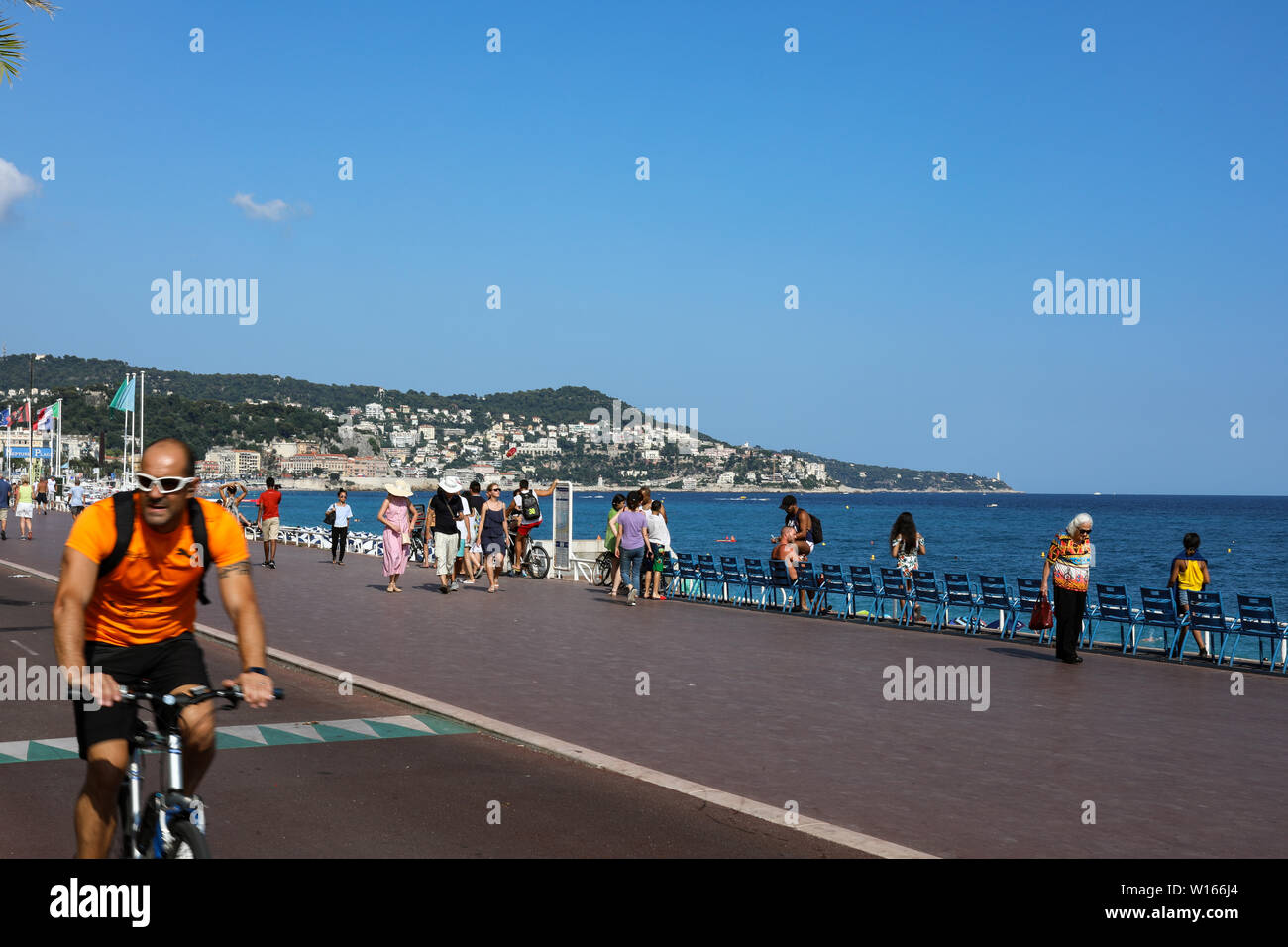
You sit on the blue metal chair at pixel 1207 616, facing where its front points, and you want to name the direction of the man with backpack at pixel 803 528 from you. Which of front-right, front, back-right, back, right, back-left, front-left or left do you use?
left

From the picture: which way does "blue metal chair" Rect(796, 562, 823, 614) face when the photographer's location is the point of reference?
facing away from the viewer and to the right of the viewer

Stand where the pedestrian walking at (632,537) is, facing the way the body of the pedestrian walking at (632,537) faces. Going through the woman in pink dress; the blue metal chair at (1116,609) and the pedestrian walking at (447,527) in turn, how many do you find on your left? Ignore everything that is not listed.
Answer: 2

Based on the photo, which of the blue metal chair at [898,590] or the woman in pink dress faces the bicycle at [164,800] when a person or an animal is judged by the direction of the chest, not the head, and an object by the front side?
the woman in pink dress

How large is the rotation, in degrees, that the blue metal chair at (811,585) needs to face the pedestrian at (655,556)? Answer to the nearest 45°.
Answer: approximately 90° to its left

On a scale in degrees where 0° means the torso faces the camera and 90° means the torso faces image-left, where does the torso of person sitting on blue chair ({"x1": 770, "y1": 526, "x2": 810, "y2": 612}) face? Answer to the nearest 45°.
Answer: approximately 225°

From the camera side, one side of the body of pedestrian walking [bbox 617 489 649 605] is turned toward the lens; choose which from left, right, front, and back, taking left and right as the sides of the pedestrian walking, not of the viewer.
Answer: back

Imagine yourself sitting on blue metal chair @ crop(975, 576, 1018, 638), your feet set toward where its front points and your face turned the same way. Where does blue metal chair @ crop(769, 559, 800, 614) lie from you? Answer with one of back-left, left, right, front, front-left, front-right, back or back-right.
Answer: left

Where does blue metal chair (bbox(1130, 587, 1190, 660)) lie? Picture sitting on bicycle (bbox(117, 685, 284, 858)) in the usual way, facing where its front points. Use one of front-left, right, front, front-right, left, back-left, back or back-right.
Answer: left
